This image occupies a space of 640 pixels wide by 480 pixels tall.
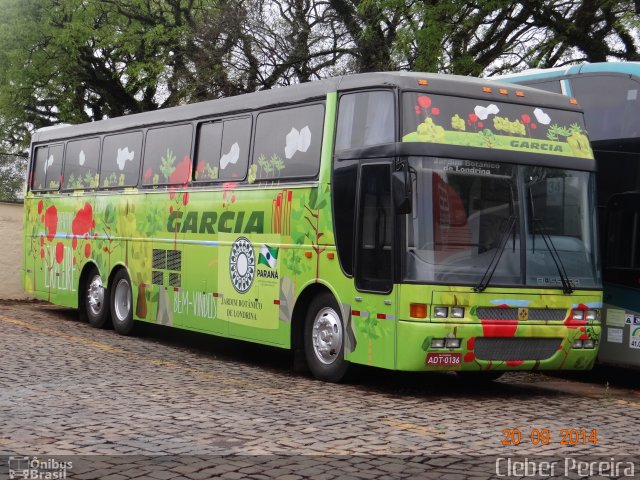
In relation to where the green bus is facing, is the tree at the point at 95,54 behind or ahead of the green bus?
behind

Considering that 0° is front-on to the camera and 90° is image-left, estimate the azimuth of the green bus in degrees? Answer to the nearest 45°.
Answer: approximately 315°
